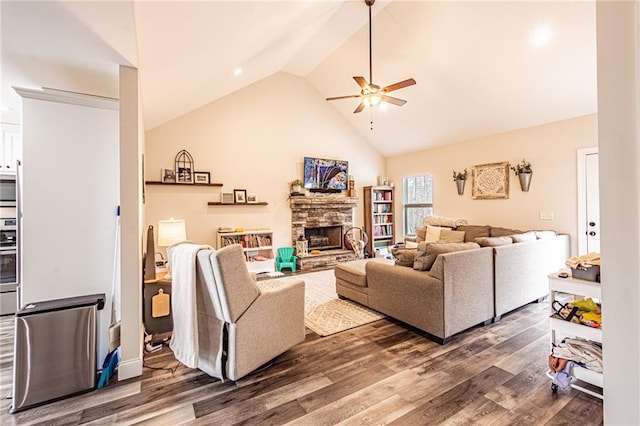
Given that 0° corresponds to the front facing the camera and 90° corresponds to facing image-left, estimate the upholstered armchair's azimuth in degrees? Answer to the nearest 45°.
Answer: approximately 225°

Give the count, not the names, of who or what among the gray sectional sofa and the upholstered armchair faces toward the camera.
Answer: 0

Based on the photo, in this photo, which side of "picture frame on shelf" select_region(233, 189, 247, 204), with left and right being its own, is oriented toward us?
front

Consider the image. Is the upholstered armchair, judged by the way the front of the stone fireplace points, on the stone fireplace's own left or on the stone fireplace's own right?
on the stone fireplace's own right

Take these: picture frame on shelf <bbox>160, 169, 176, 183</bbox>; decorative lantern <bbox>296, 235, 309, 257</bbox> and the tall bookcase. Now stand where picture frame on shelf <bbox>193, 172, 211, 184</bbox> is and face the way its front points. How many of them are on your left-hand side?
2

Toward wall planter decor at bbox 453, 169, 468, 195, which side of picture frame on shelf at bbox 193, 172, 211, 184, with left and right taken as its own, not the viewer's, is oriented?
left

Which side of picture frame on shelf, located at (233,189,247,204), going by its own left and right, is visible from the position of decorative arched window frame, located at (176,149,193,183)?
right

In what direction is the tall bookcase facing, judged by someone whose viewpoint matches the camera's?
facing the viewer and to the right of the viewer

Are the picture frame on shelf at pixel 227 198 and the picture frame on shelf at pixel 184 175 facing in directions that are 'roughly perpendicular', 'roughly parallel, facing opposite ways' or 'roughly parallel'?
roughly parallel

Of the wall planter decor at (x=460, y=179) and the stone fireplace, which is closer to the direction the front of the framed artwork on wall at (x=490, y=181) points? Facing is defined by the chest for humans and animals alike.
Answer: the stone fireplace

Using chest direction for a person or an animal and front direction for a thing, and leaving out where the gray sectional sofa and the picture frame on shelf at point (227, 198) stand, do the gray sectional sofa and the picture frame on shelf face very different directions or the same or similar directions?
very different directions

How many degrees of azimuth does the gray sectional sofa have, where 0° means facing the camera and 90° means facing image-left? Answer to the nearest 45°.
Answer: approximately 135°

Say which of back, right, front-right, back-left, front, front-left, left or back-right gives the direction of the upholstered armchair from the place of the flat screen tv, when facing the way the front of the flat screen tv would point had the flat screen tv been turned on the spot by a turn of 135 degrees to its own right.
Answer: left

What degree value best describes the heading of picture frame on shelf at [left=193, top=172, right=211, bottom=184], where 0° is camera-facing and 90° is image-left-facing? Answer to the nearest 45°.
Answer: approximately 0°

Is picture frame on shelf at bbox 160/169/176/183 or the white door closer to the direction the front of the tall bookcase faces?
the white door

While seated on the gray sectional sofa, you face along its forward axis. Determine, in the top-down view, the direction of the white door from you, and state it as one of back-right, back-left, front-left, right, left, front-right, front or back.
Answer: right

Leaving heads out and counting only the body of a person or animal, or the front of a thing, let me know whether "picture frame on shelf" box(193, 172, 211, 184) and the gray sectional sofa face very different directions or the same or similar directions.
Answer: very different directions
